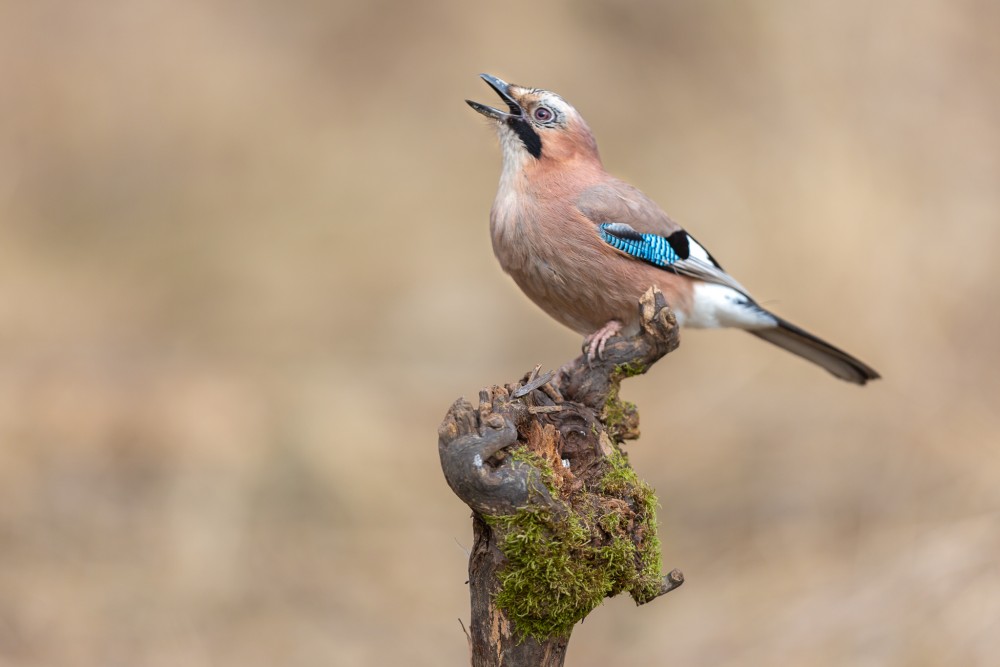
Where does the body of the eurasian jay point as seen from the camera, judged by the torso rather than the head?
to the viewer's left
